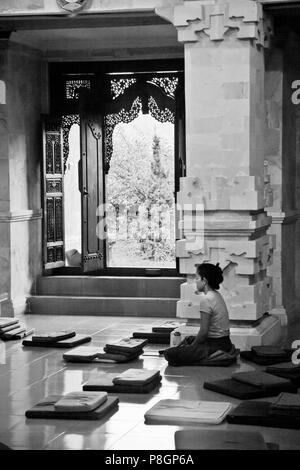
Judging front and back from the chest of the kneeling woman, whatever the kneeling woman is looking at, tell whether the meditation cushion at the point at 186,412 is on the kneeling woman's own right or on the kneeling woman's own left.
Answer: on the kneeling woman's own left

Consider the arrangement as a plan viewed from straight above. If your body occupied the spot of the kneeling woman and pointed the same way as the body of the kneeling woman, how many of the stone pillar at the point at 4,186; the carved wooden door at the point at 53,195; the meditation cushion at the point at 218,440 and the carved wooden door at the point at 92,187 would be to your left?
1

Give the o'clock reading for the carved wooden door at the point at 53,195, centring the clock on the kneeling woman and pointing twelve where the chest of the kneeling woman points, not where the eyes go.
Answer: The carved wooden door is roughly at 2 o'clock from the kneeling woman.

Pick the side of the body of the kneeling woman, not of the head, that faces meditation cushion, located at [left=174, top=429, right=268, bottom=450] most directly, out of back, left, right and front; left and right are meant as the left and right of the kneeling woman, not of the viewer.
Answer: left

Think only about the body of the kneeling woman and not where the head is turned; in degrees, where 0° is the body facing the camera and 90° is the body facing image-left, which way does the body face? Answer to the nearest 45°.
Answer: approximately 90°

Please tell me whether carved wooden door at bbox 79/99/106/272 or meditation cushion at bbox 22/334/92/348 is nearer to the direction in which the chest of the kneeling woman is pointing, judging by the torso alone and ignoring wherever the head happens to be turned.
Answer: the meditation cushion

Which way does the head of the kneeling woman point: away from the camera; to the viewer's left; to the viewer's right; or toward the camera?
to the viewer's left

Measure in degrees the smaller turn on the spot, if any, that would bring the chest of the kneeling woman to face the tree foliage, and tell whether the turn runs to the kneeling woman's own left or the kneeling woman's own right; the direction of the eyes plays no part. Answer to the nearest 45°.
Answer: approximately 90° to the kneeling woman's own right

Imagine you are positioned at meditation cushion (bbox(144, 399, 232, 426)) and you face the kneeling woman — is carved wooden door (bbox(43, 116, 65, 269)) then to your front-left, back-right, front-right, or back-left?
front-left

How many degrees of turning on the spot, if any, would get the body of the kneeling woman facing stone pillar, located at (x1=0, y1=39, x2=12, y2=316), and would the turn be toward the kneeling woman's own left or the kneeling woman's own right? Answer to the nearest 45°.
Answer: approximately 45° to the kneeling woman's own right

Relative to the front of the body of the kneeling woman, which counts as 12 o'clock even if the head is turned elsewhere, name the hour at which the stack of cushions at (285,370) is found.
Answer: The stack of cushions is roughly at 7 o'clock from the kneeling woman.
